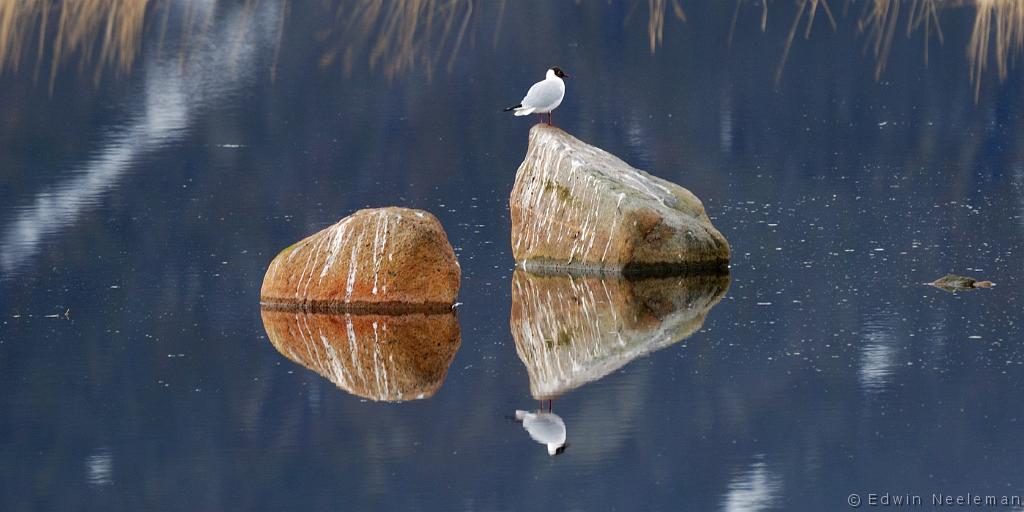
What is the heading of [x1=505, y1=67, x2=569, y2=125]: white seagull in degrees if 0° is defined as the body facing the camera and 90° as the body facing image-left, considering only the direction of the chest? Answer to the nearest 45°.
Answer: approximately 270°

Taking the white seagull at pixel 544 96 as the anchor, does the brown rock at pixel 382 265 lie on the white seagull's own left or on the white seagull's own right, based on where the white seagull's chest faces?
on the white seagull's own right
